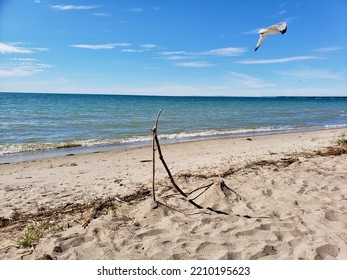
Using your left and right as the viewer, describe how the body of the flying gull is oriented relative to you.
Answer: facing to the left of the viewer
